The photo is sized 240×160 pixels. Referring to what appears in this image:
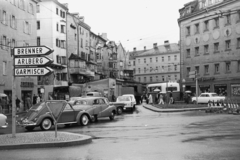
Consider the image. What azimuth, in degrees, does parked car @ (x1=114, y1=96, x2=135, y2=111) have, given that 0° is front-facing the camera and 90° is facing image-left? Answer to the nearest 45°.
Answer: approximately 315°

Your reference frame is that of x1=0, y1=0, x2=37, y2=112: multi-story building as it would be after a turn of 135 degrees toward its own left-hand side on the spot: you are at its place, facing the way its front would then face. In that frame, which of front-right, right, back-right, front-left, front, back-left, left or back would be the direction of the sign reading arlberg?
back

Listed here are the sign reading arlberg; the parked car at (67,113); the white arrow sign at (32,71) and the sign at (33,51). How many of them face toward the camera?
3

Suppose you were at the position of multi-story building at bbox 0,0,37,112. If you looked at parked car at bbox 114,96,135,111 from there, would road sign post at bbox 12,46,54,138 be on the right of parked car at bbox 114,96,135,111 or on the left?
right

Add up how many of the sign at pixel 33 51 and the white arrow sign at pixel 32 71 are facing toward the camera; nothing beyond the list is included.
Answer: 2

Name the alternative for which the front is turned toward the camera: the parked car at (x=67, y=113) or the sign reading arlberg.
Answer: the sign reading arlberg

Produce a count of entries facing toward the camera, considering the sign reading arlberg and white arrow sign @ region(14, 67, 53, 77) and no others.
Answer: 2

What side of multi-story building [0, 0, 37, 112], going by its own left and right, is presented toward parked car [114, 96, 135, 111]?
front

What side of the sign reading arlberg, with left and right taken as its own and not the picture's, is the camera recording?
front

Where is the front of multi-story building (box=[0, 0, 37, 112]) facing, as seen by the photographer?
facing the viewer and to the right of the viewer

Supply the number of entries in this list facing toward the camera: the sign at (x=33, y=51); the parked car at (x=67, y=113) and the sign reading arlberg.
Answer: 2

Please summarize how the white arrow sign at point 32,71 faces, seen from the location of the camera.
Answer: facing the viewer

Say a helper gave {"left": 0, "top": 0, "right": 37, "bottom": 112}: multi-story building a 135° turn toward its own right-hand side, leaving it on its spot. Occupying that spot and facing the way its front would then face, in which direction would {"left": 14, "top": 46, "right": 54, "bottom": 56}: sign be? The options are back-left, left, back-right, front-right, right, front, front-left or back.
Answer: left
